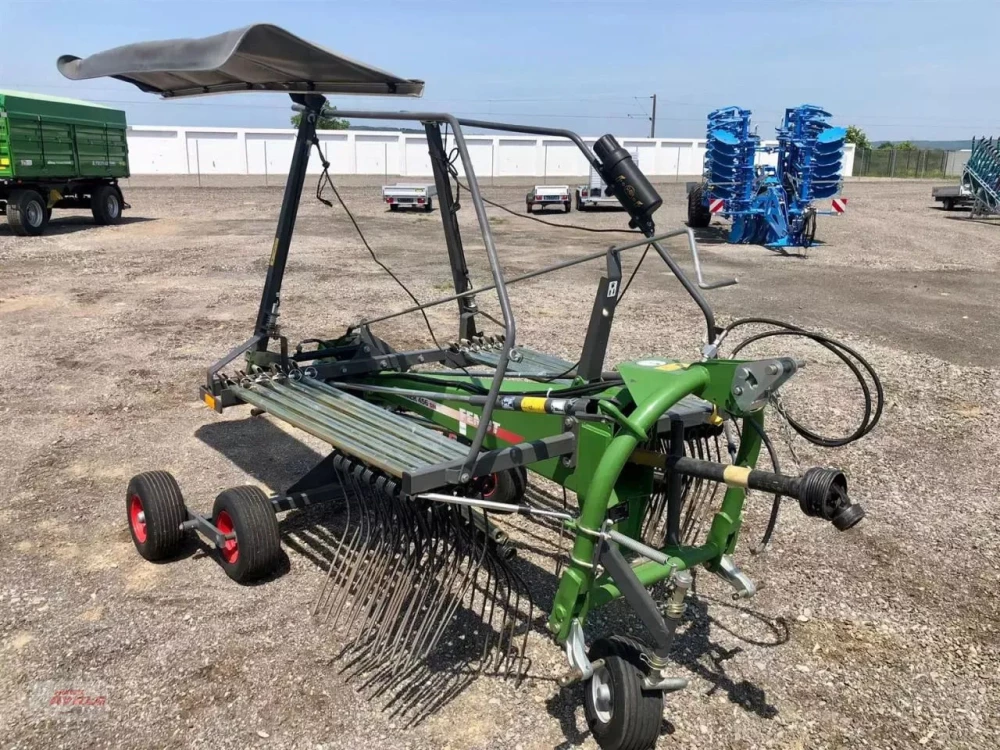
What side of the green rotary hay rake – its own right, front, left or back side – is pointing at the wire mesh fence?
left

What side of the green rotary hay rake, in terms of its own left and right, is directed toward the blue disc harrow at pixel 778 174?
left

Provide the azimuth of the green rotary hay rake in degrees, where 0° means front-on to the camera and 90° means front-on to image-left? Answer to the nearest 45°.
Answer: approximately 315°

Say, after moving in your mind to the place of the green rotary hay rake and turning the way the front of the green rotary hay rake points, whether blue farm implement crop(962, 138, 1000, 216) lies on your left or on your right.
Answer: on your left

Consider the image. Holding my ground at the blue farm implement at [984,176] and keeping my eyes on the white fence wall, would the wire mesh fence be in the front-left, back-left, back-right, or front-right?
front-right

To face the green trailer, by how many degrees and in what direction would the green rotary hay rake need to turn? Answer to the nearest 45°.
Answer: approximately 180°

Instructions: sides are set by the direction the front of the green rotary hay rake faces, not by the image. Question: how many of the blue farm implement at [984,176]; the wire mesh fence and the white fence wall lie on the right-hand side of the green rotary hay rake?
0

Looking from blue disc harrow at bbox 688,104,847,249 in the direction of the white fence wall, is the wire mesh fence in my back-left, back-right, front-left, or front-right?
front-right

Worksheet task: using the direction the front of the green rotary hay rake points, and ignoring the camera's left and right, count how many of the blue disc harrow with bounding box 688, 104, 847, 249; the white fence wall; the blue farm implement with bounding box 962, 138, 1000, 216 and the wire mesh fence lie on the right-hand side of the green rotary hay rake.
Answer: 0

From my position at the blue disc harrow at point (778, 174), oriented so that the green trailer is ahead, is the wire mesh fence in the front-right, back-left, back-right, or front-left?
back-right

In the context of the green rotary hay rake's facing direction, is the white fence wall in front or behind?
behind
